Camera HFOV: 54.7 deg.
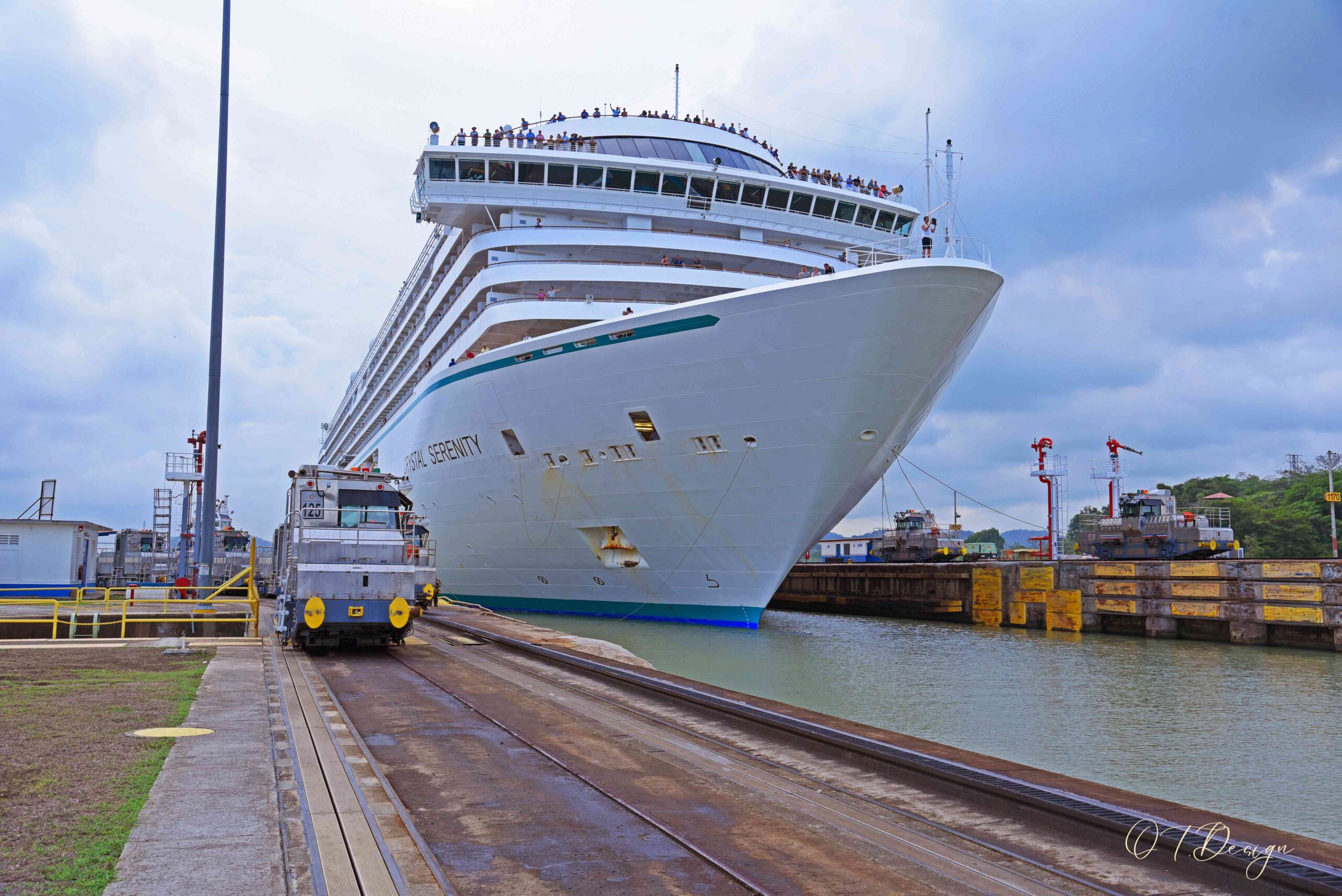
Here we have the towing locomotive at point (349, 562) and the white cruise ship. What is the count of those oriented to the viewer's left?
0

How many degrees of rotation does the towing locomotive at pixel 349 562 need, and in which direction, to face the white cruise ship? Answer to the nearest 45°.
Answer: approximately 135° to its left

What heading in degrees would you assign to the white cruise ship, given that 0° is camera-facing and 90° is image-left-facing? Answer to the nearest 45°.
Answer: approximately 315°

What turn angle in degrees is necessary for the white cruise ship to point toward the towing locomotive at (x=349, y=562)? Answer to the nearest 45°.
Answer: approximately 90° to its right

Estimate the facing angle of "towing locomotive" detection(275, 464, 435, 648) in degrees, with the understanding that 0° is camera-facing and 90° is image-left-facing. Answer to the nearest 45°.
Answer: approximately 0°

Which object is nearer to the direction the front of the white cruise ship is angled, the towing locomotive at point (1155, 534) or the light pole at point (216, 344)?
the towing locomotive
